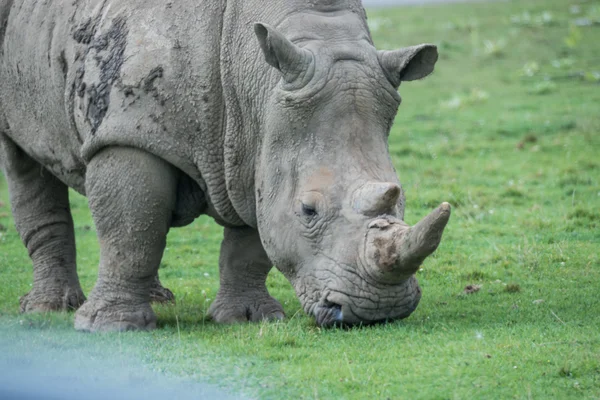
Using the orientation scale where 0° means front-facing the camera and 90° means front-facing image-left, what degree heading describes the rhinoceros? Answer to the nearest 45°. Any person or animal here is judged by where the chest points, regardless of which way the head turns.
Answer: approximately 315°
